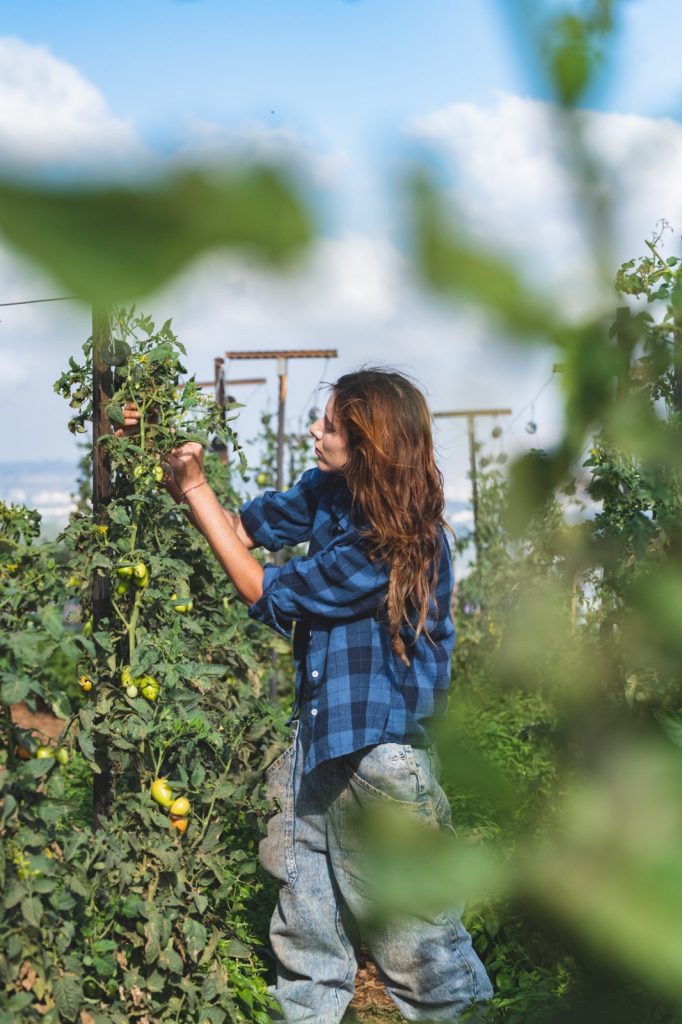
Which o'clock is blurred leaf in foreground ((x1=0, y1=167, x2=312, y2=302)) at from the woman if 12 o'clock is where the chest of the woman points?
The blurred leaf in foreground is roughly at 9 o'clock from the woman.

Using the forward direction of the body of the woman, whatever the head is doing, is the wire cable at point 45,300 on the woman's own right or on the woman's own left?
on the woman's own left

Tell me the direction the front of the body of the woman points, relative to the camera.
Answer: to the viewer's left

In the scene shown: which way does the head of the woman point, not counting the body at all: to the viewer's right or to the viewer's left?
to the viewer's left

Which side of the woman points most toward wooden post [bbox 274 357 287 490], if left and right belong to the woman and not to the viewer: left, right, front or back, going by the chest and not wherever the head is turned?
right
